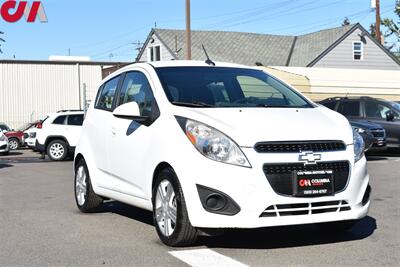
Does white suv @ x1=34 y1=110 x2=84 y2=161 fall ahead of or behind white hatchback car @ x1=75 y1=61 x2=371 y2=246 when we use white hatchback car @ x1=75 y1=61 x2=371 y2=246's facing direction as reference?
behind

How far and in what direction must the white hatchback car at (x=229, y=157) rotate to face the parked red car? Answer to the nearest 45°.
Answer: approximately 180°

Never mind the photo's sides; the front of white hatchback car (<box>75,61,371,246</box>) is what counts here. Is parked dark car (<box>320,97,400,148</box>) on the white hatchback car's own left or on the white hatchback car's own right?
on the white hatchback car's own left
